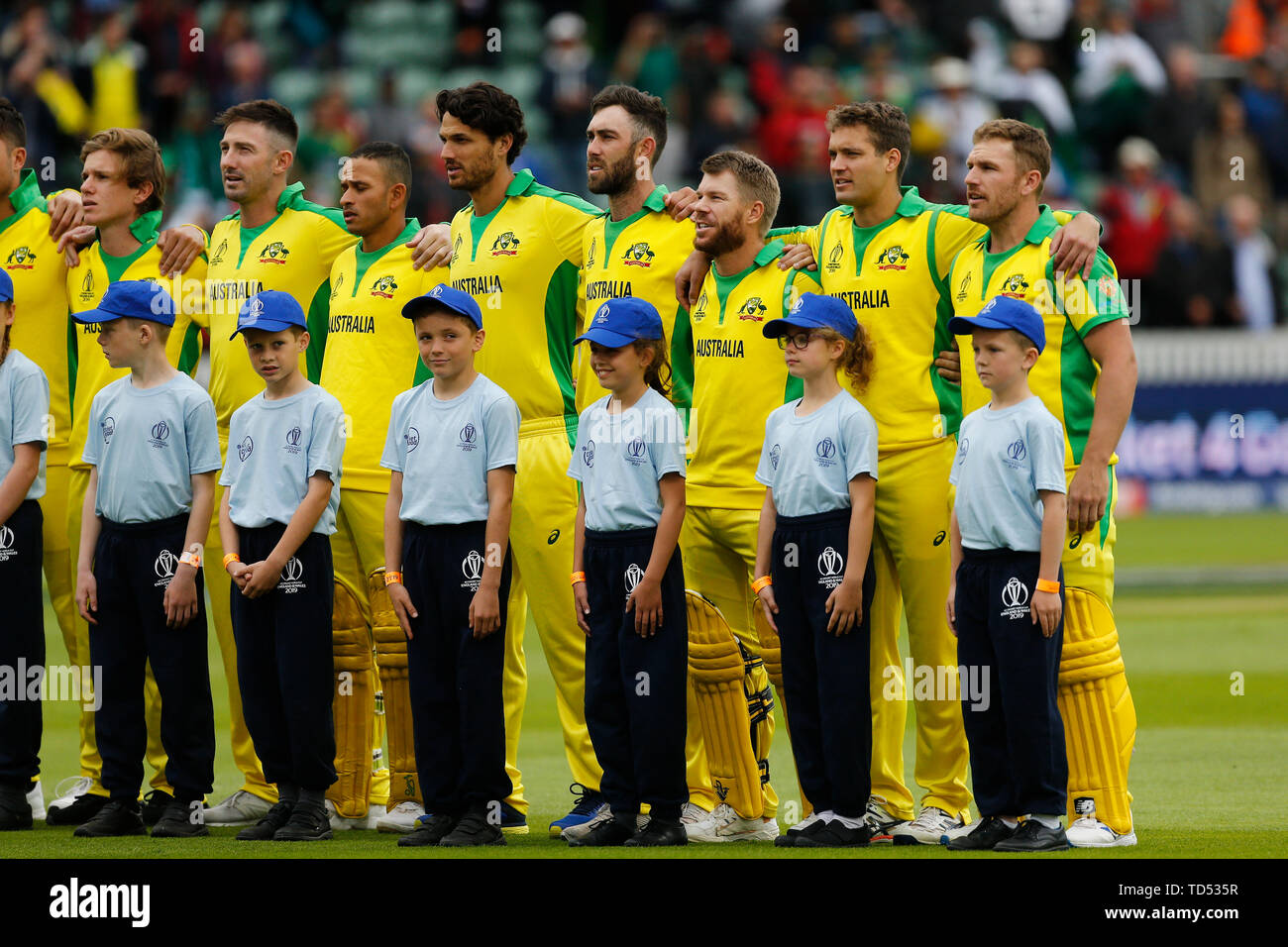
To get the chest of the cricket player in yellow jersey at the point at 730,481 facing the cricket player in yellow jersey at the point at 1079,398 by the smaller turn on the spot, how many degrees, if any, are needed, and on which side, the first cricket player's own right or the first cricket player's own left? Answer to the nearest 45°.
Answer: approximately 135° to the first cricket player's own left

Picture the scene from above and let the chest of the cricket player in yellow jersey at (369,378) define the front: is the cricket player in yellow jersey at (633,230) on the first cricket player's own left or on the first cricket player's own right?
on the first cricket player's own left

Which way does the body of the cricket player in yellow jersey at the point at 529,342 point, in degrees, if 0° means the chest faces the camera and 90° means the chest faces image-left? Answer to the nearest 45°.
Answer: approximately 45°

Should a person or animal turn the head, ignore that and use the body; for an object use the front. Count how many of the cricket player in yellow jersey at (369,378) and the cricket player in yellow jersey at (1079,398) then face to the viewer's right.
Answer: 0

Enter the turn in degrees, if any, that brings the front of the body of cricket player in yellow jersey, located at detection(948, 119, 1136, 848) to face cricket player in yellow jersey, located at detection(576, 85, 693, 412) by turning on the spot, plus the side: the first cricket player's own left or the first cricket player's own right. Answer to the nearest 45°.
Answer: approximately 45° to the first cricket player's own right

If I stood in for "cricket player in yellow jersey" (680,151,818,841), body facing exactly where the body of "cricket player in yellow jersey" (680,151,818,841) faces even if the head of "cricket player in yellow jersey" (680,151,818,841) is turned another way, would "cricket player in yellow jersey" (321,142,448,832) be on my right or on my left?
on my right

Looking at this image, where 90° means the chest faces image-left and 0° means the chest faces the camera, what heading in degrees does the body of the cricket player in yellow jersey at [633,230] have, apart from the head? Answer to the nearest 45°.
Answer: approximately 45°

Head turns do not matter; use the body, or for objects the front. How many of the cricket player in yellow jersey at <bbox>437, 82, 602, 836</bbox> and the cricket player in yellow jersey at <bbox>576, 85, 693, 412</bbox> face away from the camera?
0

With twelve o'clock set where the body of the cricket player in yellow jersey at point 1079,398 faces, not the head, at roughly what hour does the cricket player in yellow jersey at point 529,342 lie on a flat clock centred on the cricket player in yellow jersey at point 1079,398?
the cricket player in yellow jersey at point 529,342 is roughly at 2 o'clock from the cricket player in yellow jersey at point 1079,398.

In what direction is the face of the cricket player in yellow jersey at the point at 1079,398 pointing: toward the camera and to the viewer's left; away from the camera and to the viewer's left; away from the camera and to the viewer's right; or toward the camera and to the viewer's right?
toward the camera and to the viewer's left

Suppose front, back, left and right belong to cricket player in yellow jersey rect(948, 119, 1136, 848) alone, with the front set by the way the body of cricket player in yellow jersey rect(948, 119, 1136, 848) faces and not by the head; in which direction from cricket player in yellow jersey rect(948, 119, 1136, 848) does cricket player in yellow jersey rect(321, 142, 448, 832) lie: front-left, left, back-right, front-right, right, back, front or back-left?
front-right
